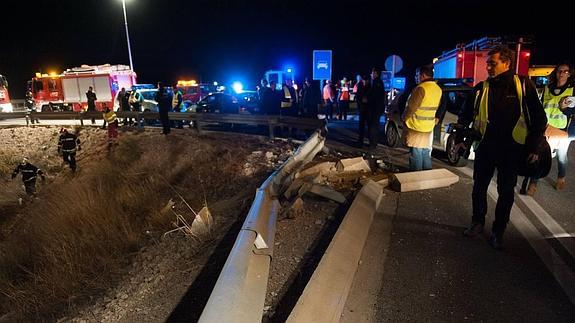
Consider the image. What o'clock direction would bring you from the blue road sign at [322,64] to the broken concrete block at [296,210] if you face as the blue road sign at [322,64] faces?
The broken concrete block is roughly at 12 o'clock from the blue road sign.

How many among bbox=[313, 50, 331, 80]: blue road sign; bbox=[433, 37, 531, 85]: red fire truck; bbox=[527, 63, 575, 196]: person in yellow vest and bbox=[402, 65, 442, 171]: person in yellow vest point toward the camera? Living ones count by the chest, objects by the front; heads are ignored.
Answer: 2

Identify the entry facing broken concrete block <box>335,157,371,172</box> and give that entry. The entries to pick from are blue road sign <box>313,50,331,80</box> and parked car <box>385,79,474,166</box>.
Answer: the blue road sign

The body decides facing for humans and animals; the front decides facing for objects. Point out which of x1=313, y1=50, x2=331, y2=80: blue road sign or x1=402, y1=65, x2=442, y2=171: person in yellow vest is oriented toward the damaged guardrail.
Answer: the blue road sign

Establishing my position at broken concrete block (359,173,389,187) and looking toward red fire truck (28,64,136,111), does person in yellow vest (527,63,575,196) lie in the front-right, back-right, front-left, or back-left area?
back-right

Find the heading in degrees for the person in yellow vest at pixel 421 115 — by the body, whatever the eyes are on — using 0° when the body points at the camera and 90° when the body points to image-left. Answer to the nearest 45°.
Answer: approximately 135°

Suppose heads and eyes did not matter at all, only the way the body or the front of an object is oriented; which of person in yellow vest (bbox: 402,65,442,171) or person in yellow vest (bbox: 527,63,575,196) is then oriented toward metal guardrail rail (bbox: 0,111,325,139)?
person in yellow vest (bbox: 402,65,442,171)

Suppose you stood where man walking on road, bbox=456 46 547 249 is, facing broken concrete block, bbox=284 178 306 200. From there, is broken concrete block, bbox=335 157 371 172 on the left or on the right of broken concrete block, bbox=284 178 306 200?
right

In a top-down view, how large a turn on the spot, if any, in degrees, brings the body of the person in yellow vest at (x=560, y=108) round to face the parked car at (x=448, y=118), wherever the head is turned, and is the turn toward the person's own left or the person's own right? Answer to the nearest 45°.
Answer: approximately 135° to the person's own right
